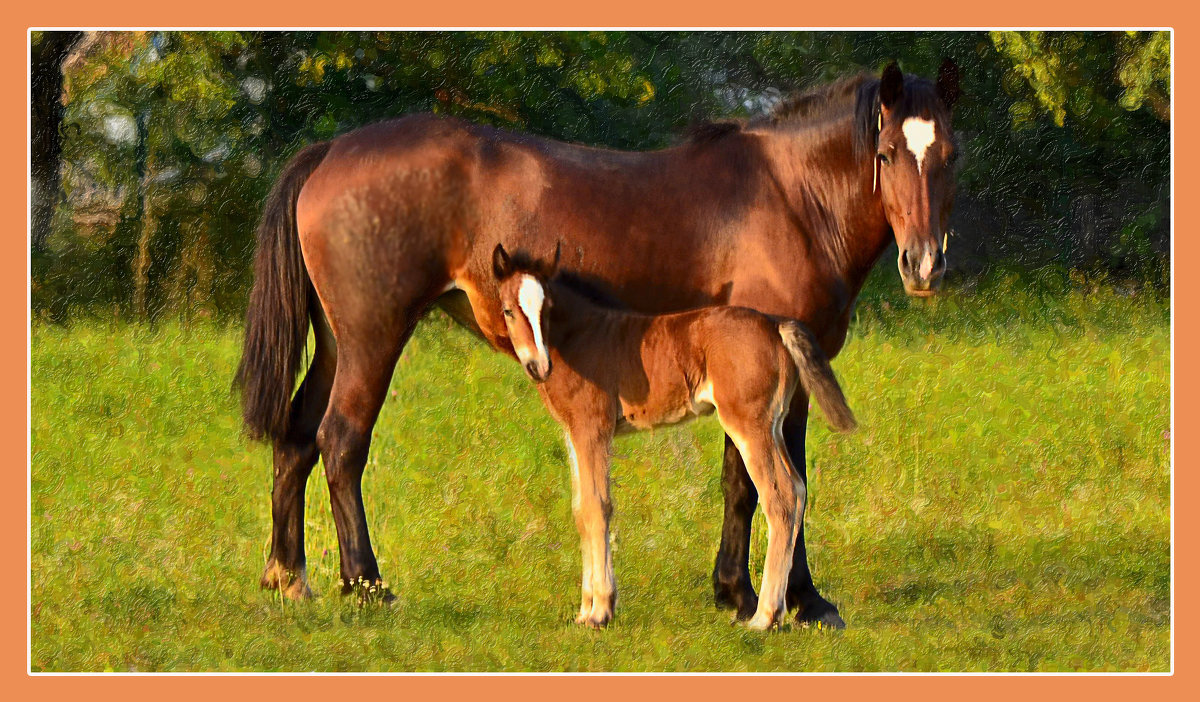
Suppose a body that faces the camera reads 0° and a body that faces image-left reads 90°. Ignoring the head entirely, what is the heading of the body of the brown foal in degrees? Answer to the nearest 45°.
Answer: approximately 90°
